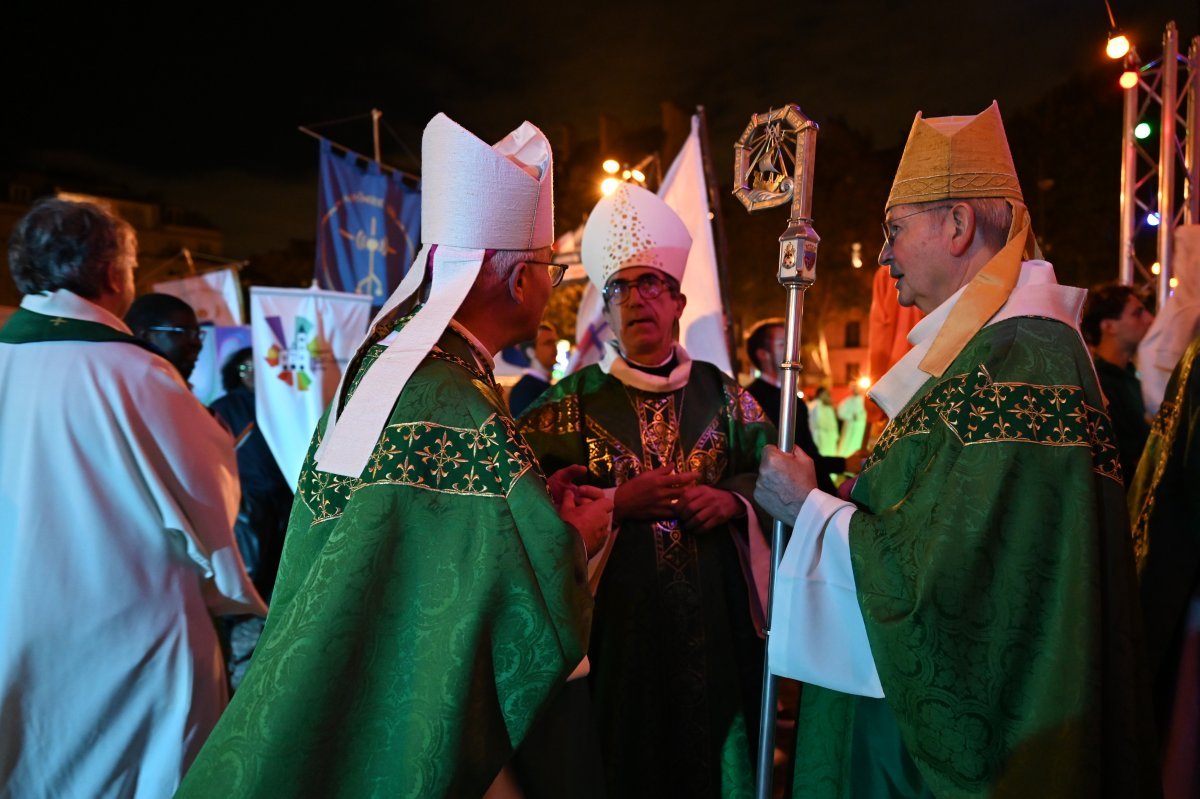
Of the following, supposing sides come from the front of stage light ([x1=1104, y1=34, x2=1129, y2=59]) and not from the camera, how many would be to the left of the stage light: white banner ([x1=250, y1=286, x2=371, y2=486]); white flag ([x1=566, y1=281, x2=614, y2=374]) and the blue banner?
0

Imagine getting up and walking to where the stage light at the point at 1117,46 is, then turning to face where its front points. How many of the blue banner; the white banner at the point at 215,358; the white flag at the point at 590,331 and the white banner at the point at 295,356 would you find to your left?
0

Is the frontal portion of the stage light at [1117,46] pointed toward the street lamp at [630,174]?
no

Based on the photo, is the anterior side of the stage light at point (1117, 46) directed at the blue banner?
no

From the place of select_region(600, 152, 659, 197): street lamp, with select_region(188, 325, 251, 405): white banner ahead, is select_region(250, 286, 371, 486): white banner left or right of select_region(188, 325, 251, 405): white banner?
left

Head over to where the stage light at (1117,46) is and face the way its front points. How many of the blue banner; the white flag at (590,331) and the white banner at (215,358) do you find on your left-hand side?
0

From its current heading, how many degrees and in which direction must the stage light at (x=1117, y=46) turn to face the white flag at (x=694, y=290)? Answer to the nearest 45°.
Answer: approximately 45° to its right

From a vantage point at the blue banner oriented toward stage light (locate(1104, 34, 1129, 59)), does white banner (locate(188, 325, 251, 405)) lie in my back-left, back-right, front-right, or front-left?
back-right

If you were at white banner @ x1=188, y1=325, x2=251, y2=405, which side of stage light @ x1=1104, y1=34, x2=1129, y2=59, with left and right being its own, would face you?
right

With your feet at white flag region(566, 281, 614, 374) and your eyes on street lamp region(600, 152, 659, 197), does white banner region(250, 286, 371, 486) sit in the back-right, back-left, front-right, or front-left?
back-left

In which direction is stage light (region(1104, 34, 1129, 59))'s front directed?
toward the camera

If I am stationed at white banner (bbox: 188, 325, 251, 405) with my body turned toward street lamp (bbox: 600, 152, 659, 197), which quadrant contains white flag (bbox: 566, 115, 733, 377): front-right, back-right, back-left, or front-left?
front-right

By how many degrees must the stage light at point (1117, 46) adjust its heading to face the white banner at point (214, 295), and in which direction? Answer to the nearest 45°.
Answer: approximately 90° to its right

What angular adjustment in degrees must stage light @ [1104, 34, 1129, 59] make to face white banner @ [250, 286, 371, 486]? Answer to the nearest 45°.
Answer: approximately 45° to its right

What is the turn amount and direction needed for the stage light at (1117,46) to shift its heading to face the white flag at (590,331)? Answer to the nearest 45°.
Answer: approximately 45° to its right

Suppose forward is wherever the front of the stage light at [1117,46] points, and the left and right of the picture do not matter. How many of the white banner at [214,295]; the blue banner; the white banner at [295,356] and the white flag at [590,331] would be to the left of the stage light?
0
